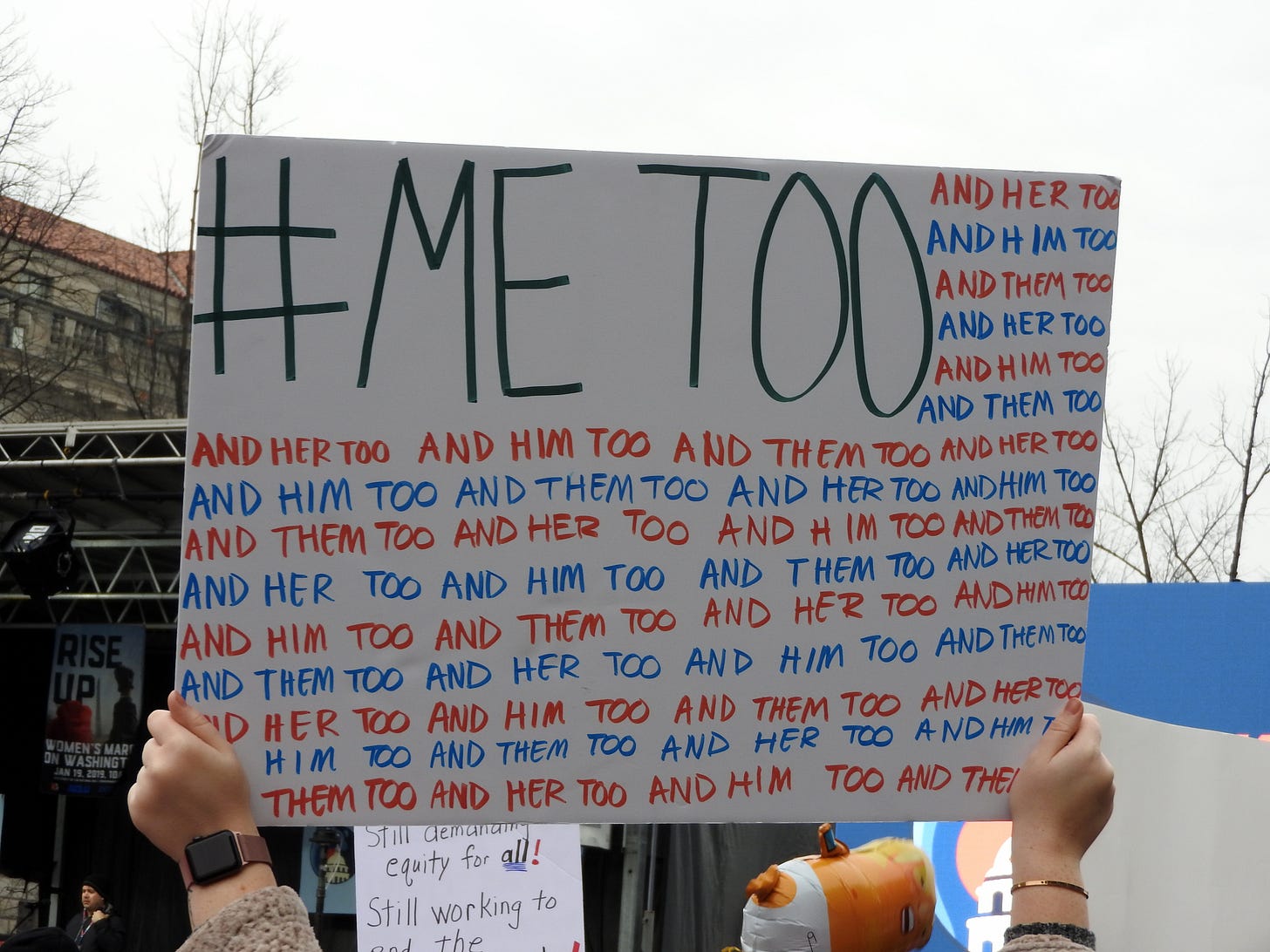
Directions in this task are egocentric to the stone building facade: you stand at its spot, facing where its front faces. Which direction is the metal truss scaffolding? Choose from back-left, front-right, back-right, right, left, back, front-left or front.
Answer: front-right

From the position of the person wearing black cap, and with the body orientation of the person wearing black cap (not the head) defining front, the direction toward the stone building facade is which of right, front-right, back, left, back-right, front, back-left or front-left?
back-right

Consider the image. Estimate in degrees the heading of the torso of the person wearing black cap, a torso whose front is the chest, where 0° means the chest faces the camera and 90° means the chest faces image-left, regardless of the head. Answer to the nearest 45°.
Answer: approximately 45°

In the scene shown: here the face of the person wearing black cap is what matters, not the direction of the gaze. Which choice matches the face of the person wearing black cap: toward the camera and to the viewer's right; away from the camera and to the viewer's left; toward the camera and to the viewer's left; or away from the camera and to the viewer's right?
toward the camera and to the viewer's left

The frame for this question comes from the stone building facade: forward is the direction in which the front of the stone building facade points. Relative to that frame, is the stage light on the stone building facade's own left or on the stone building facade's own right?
on the stone building facade's own right

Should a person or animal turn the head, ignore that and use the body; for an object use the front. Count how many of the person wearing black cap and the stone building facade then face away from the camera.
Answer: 0

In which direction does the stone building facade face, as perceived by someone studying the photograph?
facing the viewer and to the right of the viewer
